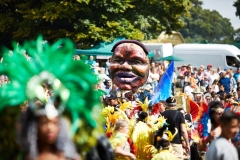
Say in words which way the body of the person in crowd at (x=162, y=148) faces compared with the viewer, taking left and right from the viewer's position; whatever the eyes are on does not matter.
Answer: facing away from the viewer

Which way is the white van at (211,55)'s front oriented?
to the viewer's right

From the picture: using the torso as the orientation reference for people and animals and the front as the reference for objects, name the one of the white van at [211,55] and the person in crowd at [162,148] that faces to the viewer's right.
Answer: the white van

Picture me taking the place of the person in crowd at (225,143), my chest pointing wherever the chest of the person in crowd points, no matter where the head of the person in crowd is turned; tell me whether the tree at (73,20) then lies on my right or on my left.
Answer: on my left

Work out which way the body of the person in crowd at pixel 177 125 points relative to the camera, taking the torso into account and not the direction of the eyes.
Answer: away from the camera

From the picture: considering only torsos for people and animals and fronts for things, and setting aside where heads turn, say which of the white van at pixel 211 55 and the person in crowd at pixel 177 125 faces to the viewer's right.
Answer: the white van
